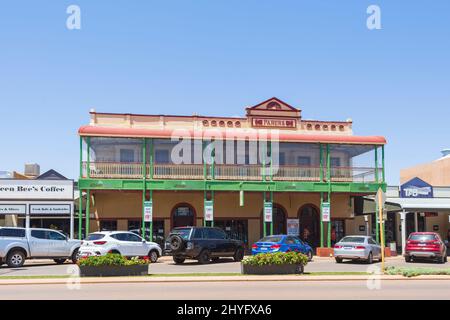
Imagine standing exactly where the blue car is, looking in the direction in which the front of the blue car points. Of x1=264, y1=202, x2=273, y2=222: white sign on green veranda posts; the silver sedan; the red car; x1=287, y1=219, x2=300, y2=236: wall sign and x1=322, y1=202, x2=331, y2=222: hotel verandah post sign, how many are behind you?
0

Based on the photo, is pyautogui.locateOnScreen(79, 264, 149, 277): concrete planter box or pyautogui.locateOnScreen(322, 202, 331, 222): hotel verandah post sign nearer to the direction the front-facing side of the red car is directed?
the hotel verandah post sign

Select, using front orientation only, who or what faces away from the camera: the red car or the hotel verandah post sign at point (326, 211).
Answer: the red car

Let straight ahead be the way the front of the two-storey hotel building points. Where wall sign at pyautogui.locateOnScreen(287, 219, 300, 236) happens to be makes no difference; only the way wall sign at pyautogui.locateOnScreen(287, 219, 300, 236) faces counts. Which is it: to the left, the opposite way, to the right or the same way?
the same way

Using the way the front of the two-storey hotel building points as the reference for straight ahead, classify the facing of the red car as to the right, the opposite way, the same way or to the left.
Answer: the opposite way

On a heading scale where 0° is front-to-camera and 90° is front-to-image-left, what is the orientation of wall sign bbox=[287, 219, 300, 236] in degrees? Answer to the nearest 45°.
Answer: approximately 0°

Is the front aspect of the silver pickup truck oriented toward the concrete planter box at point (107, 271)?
no

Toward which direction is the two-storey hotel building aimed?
toward the camera

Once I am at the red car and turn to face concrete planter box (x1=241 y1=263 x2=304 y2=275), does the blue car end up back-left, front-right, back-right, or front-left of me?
front-right

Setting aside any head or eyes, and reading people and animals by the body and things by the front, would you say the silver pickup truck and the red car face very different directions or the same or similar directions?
same or similar directions

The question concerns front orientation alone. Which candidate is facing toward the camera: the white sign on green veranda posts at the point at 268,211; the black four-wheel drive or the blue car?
the white sign on green veranda posts

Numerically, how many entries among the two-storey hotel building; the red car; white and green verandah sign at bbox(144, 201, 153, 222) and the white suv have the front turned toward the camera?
2

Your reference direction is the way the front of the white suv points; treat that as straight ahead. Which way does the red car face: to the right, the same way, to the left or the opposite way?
the same way

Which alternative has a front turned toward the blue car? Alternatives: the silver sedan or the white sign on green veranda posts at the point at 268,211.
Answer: the white sign on green veranda posts

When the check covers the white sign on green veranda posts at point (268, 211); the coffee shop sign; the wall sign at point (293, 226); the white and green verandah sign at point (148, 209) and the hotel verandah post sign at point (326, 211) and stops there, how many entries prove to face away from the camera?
0

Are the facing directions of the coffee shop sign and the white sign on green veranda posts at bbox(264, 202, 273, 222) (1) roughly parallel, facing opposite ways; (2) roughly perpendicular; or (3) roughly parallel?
roughly parallel

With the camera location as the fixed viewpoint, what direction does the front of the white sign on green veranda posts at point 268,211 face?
facing the viewer

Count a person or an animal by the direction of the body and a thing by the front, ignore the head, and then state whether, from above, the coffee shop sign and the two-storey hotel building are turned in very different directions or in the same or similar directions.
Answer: same or similar directions

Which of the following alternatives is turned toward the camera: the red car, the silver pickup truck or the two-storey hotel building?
the two-storey hotel building

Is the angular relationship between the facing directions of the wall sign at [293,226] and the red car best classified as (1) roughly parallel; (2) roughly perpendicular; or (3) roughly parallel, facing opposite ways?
roughly parallel, facing opposite ways

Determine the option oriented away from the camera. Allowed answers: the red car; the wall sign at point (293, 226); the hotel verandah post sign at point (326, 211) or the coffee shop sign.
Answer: the red car

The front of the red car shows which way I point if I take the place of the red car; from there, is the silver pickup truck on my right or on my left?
on my left

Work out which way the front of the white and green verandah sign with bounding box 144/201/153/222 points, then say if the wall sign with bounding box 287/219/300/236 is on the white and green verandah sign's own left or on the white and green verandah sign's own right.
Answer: on the white and green verandah sign's own left

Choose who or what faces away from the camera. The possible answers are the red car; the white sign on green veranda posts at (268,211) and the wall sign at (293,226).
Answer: the red car

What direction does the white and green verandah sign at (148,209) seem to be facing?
toward the camera
